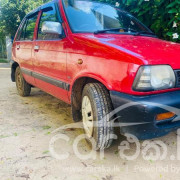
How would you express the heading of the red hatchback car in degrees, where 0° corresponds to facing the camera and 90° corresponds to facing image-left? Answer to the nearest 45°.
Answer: approximately 315°
